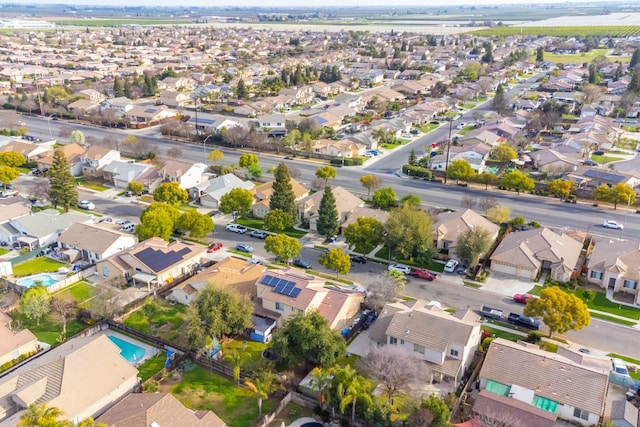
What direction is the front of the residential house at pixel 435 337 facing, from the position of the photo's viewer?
facing away from the viewer and to the right of the viewer

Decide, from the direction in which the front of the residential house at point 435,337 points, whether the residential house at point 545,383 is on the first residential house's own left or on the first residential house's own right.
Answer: on the first residential house's own right

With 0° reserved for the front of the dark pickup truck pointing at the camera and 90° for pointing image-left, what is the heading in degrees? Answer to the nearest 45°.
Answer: approximately 315°

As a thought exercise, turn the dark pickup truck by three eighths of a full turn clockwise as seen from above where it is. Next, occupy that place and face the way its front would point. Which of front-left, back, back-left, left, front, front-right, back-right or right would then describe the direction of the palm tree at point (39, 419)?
front-left

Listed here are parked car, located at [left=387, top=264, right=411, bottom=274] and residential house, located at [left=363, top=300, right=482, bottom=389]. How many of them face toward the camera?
0

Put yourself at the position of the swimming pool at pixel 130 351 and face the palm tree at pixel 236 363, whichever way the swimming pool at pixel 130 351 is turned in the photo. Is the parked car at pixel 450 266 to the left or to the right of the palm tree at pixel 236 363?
left

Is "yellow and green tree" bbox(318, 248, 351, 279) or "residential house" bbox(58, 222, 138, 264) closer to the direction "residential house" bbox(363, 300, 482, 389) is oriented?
the yellow and green tree

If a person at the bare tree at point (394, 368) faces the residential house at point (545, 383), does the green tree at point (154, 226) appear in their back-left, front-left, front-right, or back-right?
back-left

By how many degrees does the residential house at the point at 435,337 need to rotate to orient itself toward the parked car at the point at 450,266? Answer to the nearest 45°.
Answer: approximately 45° to its left

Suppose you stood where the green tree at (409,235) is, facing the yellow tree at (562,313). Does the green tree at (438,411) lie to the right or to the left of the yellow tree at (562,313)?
right
